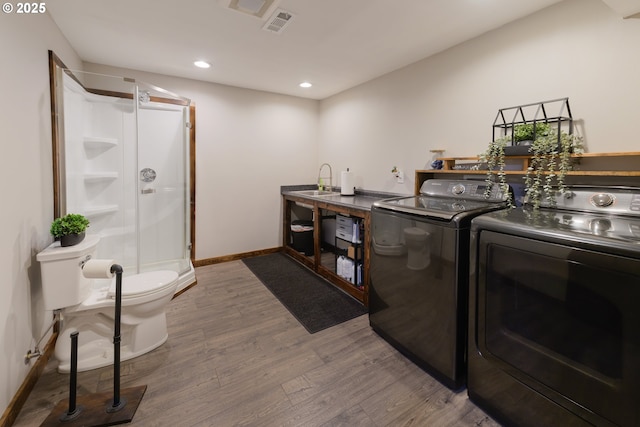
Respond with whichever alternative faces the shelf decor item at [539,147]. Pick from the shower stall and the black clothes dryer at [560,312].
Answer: the shower stall

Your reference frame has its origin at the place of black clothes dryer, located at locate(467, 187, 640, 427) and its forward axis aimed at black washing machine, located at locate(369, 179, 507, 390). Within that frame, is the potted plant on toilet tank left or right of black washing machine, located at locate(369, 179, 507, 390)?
left

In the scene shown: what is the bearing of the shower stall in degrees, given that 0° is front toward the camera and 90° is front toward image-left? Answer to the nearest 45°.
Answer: approximately 315°

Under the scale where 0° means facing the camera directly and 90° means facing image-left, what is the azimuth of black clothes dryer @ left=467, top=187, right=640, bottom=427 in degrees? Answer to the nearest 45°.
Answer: approximately 45°

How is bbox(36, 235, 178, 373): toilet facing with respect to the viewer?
to the viewer's right

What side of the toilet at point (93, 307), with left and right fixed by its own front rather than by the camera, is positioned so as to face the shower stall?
left
